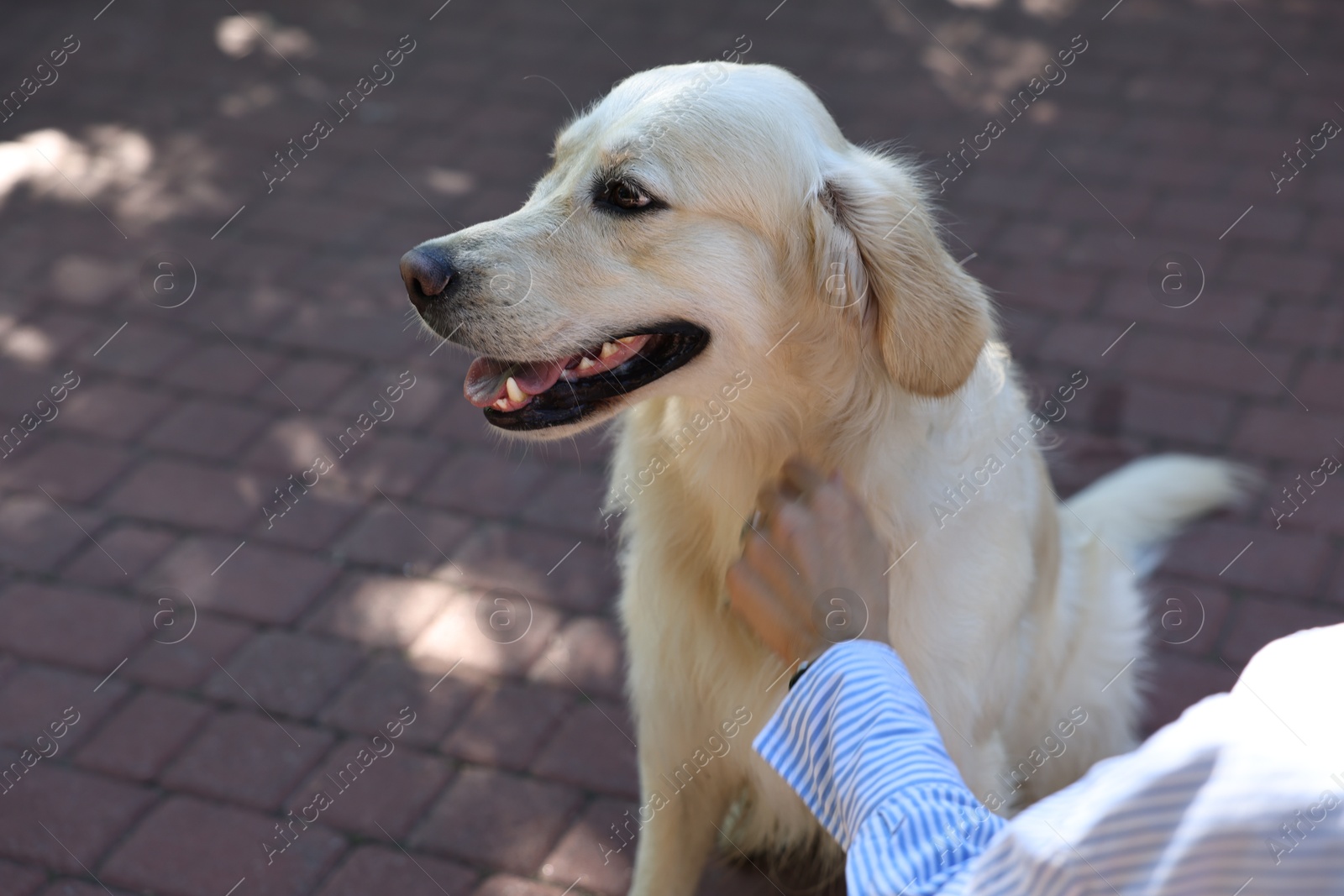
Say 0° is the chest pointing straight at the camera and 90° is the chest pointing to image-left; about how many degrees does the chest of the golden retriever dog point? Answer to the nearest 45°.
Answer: approximately 45°
